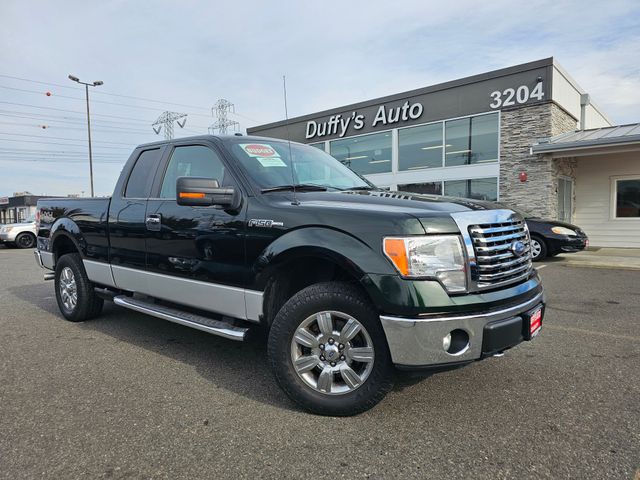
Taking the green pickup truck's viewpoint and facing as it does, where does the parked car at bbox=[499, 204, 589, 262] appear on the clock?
The parked car is roughly at 9 o'clock from the green pickup truck.

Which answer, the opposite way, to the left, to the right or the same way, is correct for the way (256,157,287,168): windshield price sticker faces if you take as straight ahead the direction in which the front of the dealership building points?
to the left

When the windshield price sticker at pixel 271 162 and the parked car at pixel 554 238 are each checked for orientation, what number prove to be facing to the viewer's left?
0

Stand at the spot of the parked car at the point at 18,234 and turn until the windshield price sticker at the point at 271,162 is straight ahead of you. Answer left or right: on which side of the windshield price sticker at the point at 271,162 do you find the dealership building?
left

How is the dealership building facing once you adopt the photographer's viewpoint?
facing the viewer and to the left of the viewer

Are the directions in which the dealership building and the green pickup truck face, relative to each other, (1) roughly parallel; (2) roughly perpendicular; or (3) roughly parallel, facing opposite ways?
roughly perpendicular

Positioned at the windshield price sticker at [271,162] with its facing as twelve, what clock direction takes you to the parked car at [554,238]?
The parked car is roughly at 9 o'clock from the windshield price sticker.

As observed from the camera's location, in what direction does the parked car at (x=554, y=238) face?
facing the viewer and to the right of the viewer
